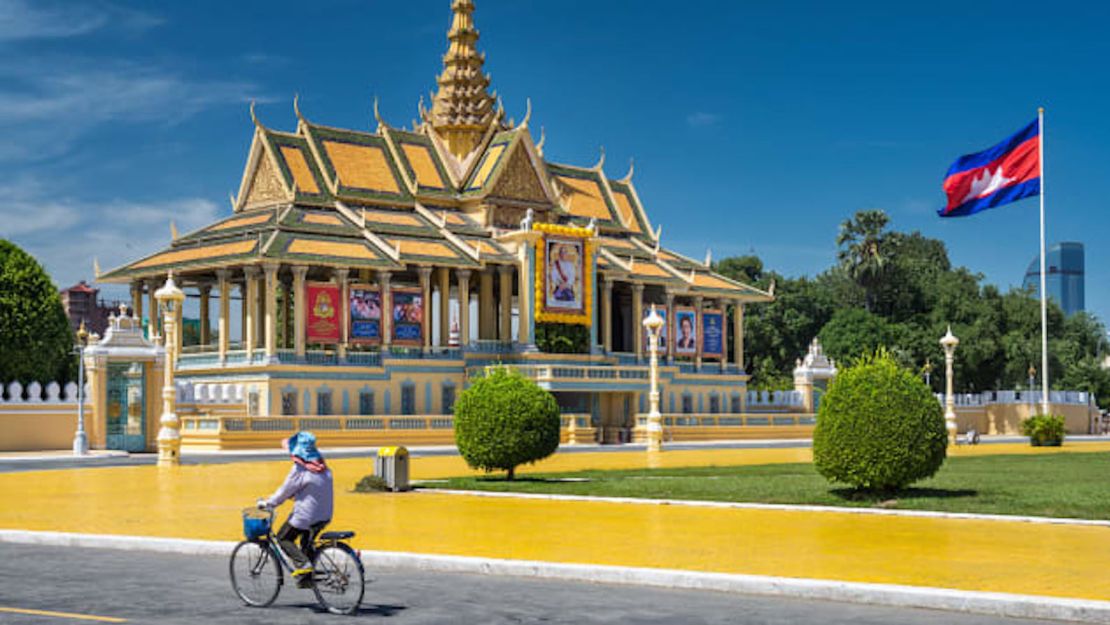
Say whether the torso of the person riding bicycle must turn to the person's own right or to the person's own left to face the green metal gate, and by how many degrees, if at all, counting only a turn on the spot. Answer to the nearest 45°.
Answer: approximately 45° to the person's own right

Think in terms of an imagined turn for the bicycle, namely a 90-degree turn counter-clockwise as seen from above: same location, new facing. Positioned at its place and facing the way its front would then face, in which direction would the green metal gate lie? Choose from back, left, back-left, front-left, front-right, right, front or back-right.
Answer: back-right

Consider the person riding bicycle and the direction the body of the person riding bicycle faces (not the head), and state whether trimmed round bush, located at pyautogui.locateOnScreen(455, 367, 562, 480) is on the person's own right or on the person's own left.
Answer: on the person's own right

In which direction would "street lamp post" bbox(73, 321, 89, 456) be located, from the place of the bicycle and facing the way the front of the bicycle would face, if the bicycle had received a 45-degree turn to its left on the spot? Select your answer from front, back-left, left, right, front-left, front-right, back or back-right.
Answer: right

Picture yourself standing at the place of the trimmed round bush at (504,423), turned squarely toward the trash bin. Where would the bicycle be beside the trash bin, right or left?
left

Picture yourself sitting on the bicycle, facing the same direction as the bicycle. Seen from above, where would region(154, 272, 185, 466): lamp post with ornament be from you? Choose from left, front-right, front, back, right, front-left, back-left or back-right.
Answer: front-right

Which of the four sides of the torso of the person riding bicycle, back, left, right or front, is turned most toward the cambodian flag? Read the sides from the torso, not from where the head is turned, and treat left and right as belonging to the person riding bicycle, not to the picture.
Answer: right

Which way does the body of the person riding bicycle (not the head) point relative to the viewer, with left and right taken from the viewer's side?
facing away from the viewer and to the left of the viewer

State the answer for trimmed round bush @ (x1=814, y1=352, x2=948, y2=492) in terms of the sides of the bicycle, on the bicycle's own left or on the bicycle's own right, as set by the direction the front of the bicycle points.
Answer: on the bicycle's own right

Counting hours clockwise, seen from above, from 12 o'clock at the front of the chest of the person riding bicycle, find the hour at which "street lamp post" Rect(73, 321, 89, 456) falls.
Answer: The street lamp post is roughly at 1 o'clock from the person riding bicycle.

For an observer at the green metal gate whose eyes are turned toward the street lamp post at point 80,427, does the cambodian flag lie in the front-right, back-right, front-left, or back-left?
back-left

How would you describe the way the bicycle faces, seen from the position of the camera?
facing away from the viewer and to the left of the viewer

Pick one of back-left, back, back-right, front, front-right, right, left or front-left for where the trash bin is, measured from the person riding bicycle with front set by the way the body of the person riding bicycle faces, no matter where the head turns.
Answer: front-right

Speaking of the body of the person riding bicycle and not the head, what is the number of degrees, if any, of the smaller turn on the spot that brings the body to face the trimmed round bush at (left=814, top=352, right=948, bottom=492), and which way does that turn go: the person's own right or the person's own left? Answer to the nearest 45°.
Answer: approximately 90° to the person's own right
